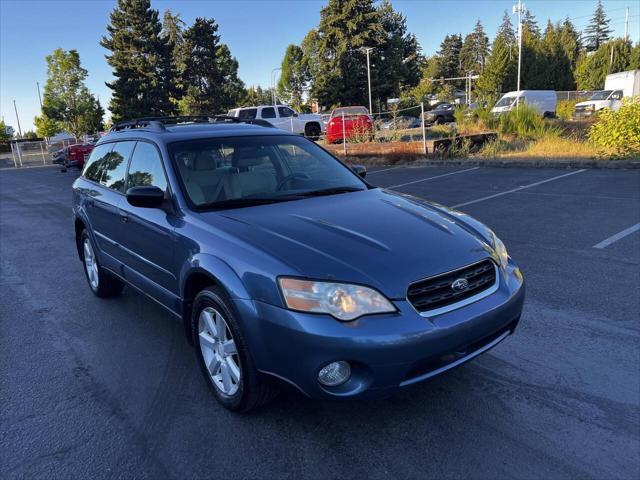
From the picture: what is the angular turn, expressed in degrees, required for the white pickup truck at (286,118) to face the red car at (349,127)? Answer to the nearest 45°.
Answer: approximately 45° to its right

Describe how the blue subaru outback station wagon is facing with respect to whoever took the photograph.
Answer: facing the viewer and to the right of the viewer

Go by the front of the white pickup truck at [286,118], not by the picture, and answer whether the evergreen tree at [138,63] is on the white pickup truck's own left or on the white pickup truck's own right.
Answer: on the white pickup truck's own left

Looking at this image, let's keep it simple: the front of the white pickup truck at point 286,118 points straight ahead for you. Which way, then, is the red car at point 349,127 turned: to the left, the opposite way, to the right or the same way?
to the right

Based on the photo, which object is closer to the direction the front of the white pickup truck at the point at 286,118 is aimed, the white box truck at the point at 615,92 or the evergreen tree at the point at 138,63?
the white box truck

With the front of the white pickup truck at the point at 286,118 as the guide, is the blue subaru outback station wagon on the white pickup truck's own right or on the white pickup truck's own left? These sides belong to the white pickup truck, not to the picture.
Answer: on the white pickup truck's own right

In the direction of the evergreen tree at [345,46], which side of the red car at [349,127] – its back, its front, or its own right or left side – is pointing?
front

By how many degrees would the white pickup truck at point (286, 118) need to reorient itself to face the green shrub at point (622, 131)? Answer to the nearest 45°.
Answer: approximately 45° to its right

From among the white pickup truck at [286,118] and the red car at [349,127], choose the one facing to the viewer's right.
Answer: the white pickup truck

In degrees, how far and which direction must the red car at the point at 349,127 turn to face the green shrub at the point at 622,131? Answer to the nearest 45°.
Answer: approximately 90° to its right

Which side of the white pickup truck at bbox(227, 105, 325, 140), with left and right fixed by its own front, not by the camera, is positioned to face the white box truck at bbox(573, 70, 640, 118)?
front

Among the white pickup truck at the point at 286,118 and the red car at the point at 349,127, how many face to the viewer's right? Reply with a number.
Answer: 1

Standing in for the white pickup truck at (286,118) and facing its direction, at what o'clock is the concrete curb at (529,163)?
The concrete curb is roughly at 2 o'clock from the white pickup truck.

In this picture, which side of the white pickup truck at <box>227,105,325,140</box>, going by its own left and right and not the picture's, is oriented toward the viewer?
right

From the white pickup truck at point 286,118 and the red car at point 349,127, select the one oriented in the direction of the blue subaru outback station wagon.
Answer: the red car
